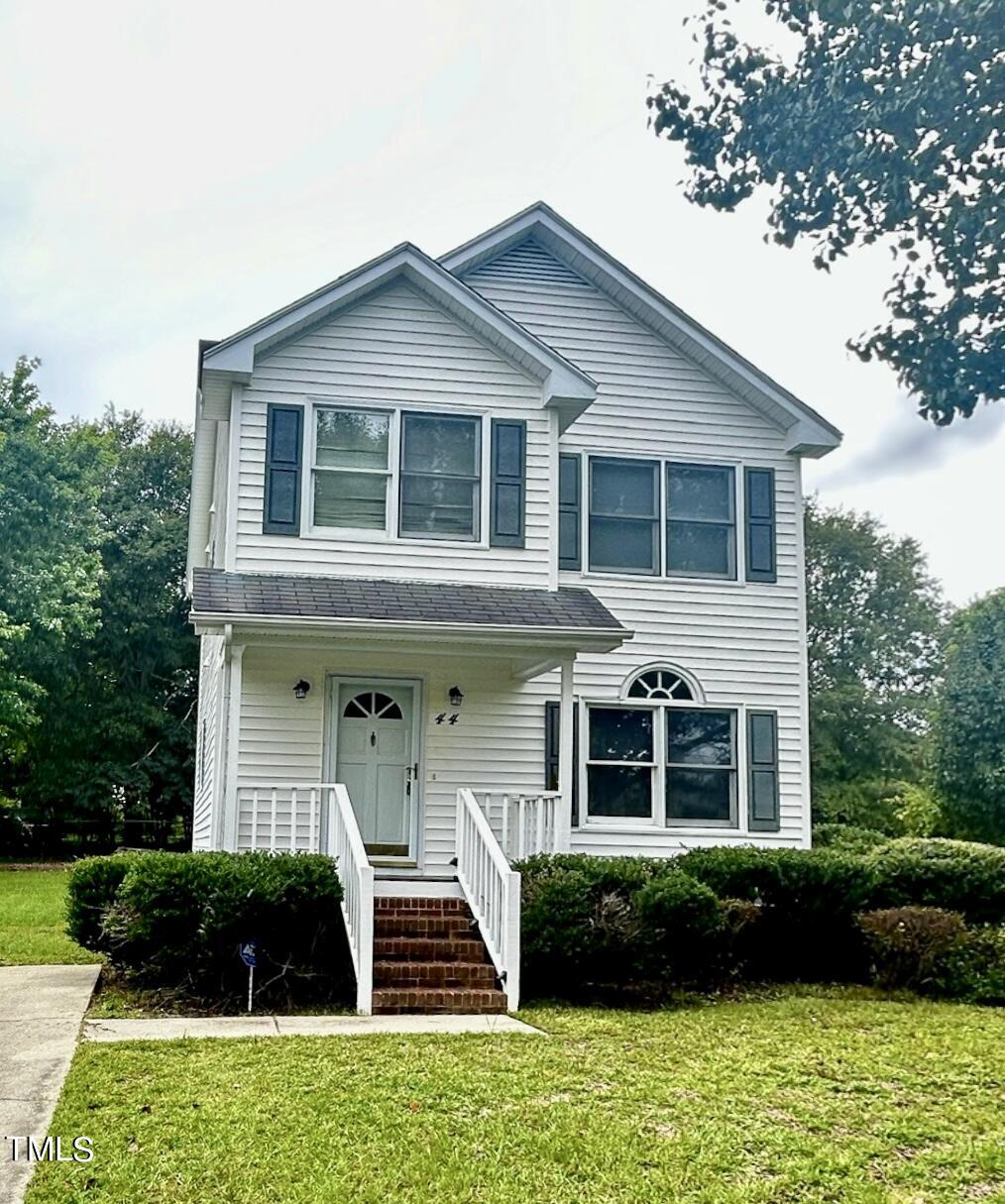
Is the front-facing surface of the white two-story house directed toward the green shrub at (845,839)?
no

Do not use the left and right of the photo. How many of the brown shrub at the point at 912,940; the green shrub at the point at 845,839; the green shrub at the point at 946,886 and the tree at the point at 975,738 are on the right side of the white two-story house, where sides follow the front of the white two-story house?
0

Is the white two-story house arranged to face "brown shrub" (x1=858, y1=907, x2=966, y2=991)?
no

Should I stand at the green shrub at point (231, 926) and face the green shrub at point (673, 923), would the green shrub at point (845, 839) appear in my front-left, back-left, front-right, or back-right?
front-left

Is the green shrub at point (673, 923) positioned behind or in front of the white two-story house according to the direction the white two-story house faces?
in front

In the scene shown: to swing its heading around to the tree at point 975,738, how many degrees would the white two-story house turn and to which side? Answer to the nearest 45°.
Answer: approximately 135° to its left

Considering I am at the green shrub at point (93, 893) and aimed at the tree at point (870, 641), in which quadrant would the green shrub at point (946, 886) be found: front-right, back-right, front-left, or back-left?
front-right

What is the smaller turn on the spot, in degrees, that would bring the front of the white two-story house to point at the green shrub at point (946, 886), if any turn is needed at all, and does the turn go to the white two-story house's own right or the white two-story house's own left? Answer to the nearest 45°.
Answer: approximately 90° to the white two-story house's own left

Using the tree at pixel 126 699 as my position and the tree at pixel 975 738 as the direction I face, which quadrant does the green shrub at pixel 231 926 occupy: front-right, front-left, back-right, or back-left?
front-right

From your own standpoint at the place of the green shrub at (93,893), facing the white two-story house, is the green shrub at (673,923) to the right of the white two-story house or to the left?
right

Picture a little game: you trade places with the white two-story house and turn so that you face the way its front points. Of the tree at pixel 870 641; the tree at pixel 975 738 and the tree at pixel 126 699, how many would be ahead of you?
0

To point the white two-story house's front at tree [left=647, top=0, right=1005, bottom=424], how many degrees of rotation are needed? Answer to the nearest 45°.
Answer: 0° — it already faces it

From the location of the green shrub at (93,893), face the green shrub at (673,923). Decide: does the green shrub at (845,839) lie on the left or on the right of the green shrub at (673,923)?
left

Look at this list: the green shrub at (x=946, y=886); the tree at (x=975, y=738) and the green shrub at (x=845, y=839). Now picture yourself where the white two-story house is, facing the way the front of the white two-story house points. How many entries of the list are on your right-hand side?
0

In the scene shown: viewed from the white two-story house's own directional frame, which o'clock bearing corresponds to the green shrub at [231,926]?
The green shrub is roughly at 1 o'clock from the white two-story house.

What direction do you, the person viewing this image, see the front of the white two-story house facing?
facing the viewer
